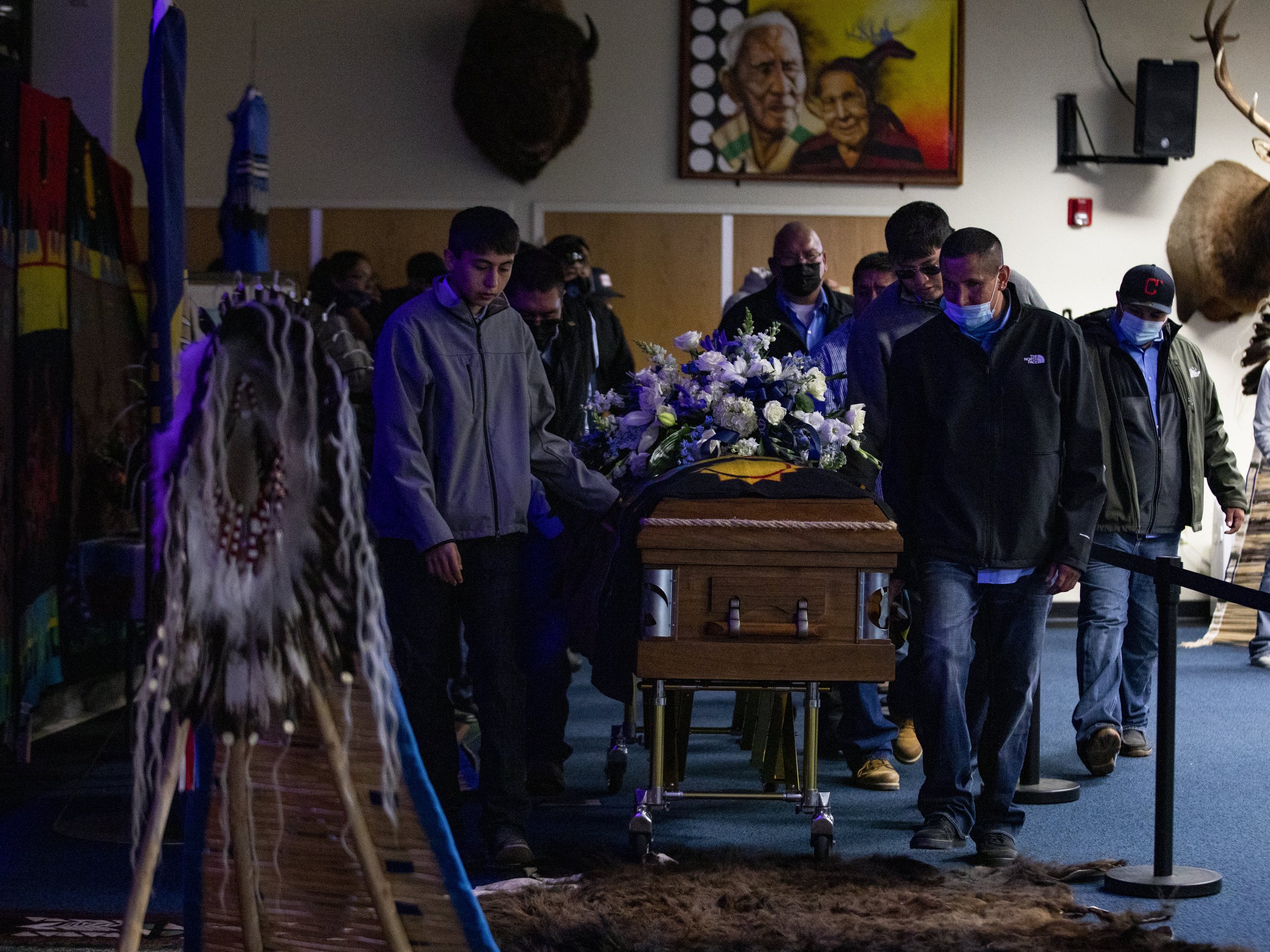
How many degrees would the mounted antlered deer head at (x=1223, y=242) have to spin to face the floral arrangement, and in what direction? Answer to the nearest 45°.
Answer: approximately 45° to its right

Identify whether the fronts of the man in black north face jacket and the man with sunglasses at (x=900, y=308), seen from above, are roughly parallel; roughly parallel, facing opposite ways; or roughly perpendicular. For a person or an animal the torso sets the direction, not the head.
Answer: roughly parallel

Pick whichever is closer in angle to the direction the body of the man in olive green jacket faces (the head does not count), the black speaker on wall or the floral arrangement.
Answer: the floral arrangement

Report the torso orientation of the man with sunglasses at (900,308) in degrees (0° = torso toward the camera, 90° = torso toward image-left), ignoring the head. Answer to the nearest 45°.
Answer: approximately 0°

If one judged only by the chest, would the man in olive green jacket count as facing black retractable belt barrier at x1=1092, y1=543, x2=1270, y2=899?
yes

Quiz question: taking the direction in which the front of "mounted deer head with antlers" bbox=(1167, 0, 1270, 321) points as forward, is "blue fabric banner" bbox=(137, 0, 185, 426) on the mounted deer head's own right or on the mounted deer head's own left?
on the mounted deer head's own right

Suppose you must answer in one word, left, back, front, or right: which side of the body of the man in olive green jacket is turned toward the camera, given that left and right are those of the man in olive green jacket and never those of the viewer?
front

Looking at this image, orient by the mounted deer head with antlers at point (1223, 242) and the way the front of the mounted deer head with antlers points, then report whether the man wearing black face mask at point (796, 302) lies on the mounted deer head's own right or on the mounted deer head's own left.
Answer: on the mounted deer head's own right

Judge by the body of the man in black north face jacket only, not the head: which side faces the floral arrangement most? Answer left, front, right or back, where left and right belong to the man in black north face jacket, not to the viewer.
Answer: right
